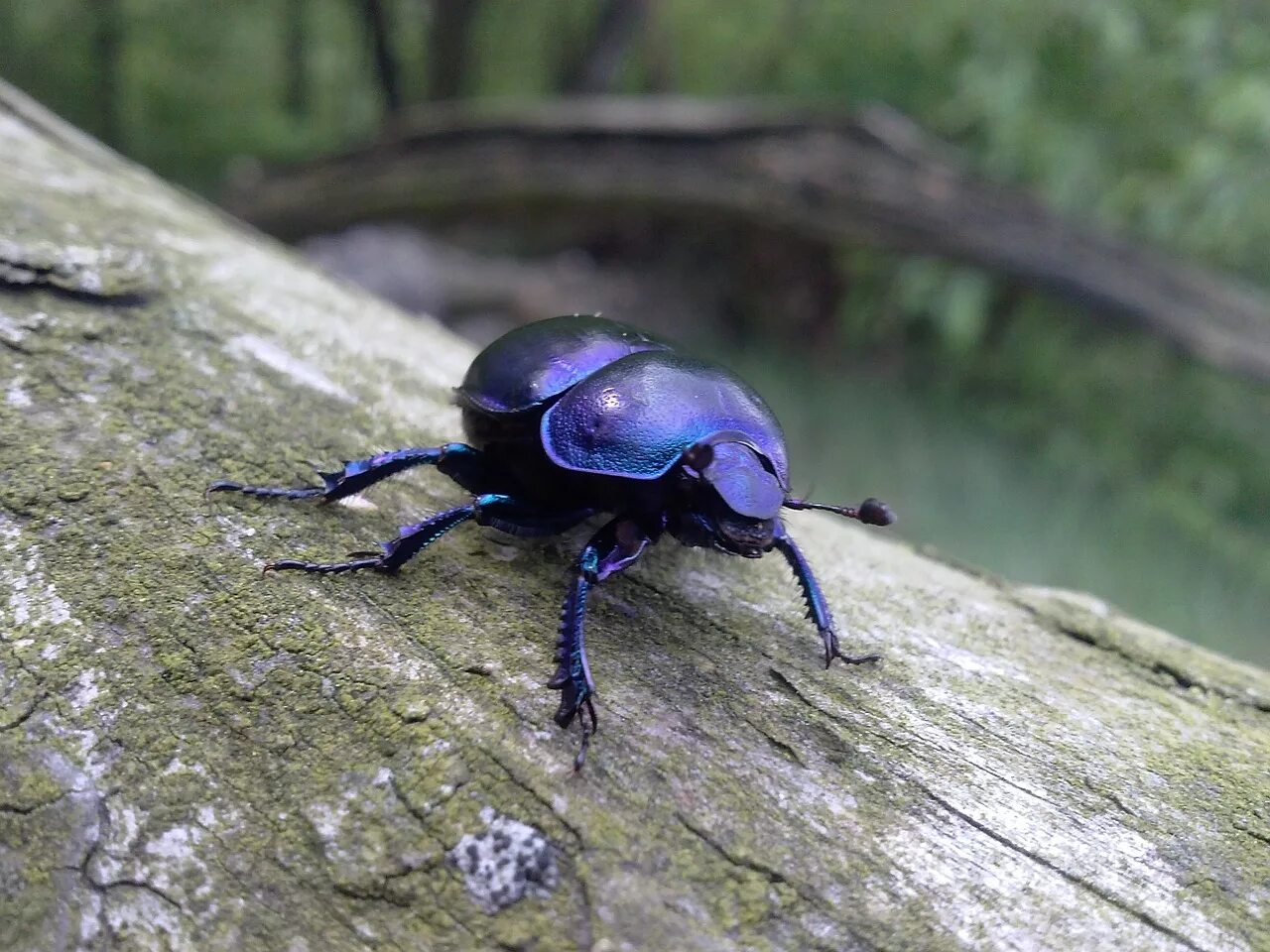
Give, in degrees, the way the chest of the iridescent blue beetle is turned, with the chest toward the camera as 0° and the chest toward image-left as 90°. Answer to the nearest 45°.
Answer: approximately 315°

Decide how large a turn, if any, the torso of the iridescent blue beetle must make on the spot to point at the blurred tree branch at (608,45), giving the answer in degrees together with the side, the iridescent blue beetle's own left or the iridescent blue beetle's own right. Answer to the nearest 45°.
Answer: approximately 135° to the iridescent blue beetle's own left

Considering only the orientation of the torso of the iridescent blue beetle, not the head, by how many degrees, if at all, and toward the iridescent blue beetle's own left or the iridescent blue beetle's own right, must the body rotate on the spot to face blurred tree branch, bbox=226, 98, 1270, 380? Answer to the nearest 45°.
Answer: approximately 135° to the iridescent blue beetle's own left
